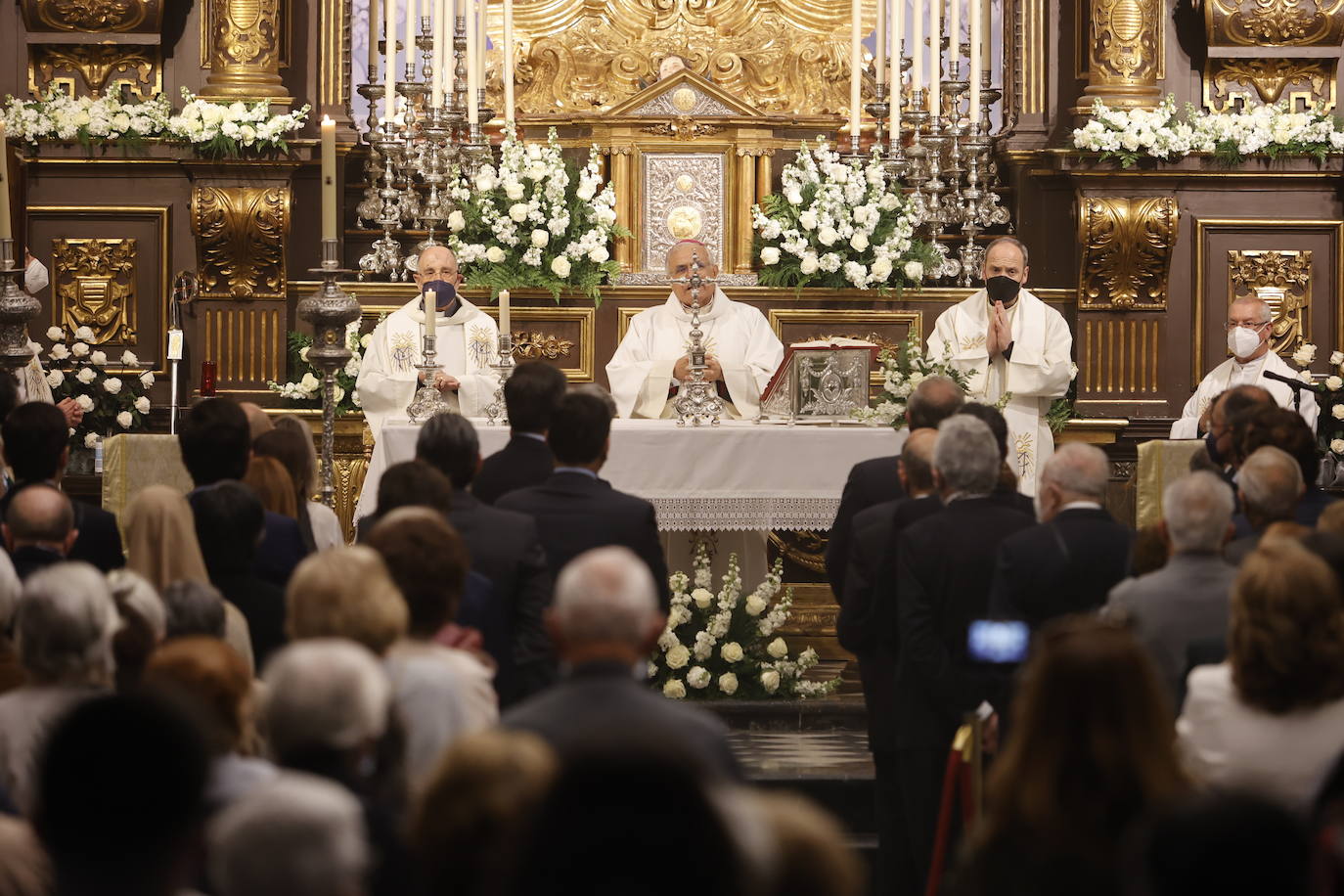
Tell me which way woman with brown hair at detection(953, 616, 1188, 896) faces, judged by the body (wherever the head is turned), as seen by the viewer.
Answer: away from the camera

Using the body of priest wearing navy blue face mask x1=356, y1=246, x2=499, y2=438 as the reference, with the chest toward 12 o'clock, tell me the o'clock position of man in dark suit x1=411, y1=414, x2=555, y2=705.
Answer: The man in dark suit is roughly at 12 o'clock from the priest wearing navy blue face mask.

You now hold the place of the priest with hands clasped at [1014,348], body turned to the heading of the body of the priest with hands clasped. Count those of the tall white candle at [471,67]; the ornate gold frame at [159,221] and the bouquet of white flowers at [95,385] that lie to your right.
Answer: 3

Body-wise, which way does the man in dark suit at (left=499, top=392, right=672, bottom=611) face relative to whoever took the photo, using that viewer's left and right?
facing away from the viewer

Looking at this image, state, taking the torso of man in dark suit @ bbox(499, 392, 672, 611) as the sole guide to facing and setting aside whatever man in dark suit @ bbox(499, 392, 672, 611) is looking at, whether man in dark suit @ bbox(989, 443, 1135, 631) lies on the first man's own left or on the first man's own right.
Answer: on the first man's own right

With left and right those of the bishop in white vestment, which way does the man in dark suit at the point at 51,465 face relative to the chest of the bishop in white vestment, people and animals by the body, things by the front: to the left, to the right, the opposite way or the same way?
the opposite way

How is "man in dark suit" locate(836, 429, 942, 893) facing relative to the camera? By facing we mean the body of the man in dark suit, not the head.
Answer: away from the camera

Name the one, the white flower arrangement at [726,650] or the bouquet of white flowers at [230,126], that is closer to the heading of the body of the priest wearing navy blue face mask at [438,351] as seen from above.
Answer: the white flower arrangement

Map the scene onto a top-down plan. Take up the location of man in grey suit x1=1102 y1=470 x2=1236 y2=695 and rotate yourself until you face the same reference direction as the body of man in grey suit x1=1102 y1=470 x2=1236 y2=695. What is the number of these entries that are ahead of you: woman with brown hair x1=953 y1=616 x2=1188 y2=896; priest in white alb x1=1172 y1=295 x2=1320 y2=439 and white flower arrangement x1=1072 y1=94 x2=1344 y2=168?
2

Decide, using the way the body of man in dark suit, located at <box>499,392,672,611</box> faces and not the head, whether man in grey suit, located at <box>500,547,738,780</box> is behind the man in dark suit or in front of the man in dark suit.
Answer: behind

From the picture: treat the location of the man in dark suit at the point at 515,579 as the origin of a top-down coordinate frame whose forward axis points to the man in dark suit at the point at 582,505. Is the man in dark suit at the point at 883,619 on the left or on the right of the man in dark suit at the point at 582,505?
right
